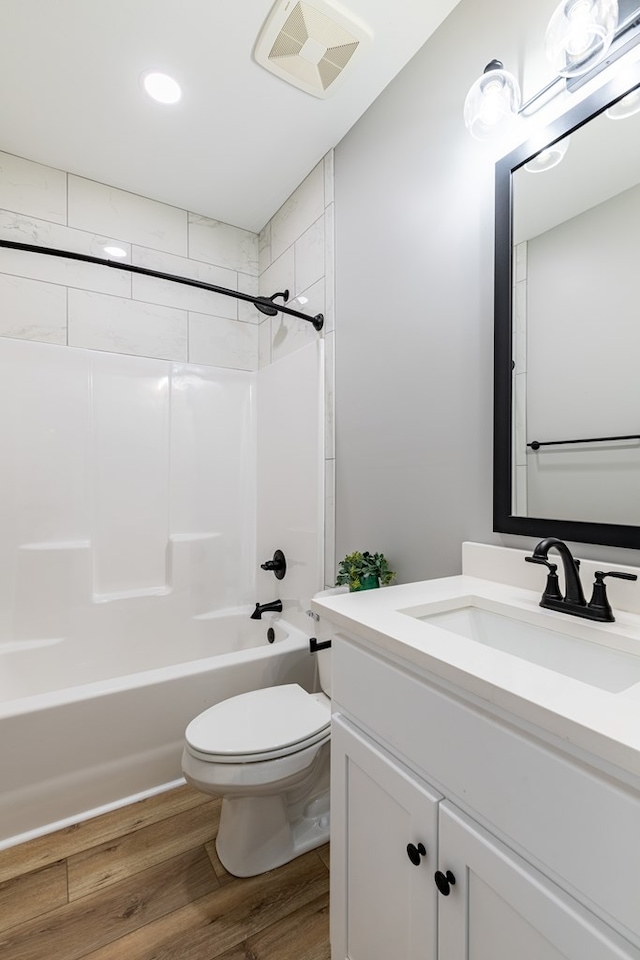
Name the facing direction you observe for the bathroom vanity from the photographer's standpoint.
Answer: facing the viewer and to the left of the viewer

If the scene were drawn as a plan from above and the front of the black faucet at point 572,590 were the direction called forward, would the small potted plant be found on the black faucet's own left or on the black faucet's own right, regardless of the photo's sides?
on the black faucet's own right

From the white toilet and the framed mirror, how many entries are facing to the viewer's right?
0

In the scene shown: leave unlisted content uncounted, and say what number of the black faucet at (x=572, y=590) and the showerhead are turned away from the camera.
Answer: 0

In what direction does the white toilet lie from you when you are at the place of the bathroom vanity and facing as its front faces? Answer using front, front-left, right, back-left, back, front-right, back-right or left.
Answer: right
